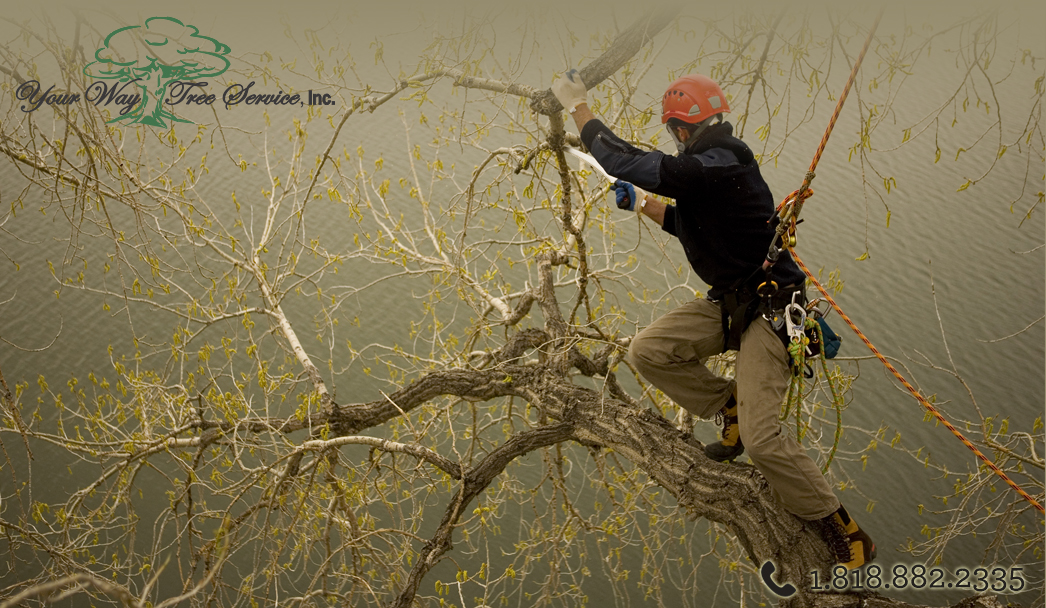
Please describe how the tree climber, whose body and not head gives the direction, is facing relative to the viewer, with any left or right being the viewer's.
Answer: facing to the left of the viewer
